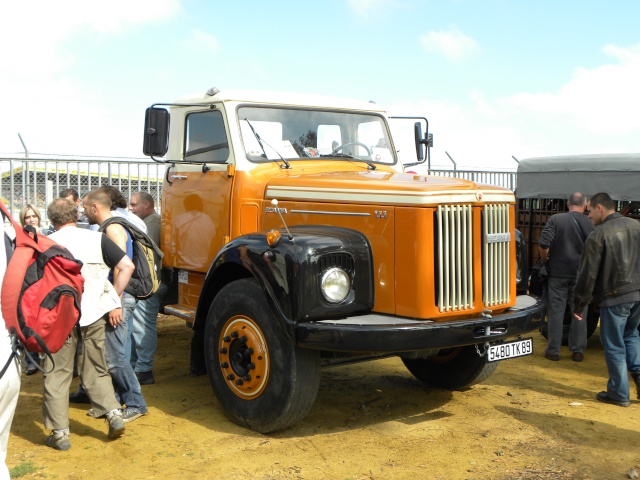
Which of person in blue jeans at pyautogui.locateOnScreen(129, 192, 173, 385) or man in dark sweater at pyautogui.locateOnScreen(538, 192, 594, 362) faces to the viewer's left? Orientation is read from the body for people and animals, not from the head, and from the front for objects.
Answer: the person in blue jeans

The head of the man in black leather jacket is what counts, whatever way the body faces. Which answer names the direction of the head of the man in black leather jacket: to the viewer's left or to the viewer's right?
to the viewer's left

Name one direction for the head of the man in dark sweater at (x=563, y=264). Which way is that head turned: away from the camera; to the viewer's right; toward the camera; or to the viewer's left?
away from the camera

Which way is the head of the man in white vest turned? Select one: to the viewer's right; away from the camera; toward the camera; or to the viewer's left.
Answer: away from the camera

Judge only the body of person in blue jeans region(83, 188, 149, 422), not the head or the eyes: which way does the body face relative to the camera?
to the viewer's left

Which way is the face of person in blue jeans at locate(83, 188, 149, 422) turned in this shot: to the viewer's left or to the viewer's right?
to the viewer's left

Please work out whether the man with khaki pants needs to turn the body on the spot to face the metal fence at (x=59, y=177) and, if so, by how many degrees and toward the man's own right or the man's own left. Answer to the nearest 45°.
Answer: approximately 45° to the man's own right

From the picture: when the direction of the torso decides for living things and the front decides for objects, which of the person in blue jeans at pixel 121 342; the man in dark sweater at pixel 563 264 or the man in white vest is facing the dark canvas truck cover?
the man in dark sweater

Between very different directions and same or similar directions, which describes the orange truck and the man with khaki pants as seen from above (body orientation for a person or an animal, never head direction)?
very different directions

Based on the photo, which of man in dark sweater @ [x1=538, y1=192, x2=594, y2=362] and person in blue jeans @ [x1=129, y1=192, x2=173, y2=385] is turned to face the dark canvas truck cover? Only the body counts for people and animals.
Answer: the man in dark sweater
